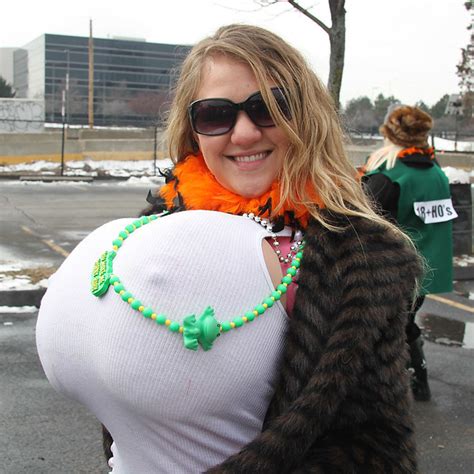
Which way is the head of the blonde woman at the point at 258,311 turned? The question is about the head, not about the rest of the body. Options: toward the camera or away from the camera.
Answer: toward the camera

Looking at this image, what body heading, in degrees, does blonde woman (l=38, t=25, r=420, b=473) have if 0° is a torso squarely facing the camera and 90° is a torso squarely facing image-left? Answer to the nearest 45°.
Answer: approximately 45°

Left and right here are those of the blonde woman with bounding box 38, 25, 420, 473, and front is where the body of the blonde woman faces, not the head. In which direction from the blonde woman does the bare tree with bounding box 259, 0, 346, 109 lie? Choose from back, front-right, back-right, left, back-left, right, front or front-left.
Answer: back-right
